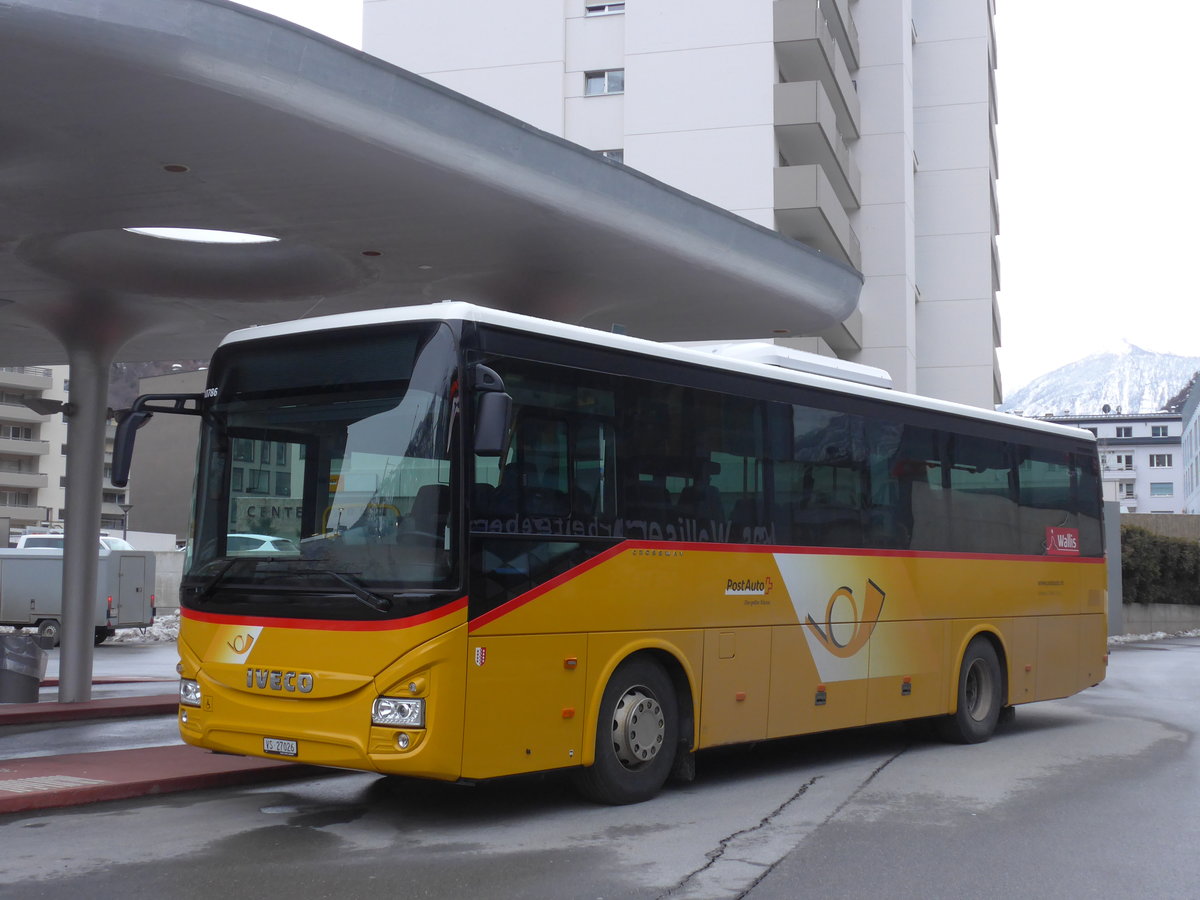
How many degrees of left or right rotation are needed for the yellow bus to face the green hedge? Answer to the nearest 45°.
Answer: approximately 180°

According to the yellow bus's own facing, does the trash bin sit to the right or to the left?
on its right

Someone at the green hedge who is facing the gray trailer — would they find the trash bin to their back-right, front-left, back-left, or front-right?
front-left

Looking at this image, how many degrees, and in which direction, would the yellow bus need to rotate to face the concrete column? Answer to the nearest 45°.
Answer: approximately 90° to its right

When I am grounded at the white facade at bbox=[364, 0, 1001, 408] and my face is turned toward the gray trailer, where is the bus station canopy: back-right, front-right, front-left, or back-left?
front-left

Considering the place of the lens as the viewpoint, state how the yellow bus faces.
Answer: facing the viewer and to the left of the viewer

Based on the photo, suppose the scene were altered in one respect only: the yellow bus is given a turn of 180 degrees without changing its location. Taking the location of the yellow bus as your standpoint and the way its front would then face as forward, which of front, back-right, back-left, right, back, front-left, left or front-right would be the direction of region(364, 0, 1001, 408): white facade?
front-left
